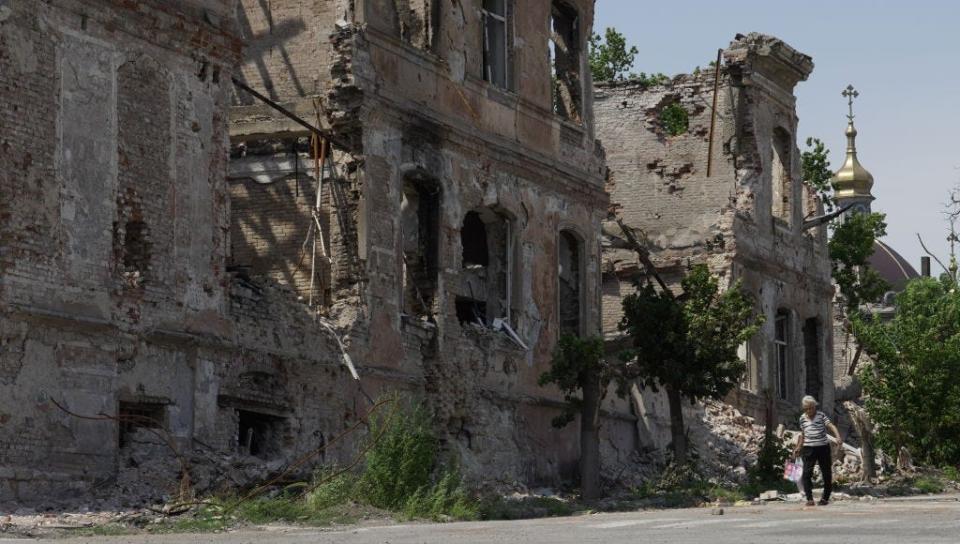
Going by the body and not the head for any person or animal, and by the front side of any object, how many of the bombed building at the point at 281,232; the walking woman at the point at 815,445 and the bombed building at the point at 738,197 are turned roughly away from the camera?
0

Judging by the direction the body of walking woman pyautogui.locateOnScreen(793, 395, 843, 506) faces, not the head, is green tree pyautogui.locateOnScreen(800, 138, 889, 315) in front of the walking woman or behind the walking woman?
behind

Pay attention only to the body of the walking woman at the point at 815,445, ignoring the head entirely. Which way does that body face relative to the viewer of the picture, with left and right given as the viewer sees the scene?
facing the viewer

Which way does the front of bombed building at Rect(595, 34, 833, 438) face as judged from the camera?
facing the viewer and to the right of the viewer

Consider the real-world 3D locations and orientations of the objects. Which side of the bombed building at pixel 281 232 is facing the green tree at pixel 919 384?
left

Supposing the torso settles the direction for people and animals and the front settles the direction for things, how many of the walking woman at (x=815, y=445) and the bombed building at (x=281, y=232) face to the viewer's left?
0

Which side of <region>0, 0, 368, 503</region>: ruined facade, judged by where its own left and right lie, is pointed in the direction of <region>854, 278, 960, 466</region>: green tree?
left

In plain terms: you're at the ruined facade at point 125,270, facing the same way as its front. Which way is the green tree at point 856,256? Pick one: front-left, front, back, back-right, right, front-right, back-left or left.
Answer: left

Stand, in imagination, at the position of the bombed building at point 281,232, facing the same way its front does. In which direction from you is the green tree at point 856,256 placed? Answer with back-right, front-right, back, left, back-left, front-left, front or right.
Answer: left

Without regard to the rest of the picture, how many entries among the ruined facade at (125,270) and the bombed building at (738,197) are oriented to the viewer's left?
0

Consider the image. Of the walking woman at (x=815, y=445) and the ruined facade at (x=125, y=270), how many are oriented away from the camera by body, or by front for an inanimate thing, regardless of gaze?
0

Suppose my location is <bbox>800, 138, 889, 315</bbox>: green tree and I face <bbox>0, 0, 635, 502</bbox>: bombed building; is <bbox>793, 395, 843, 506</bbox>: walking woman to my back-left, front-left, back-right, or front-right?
front-left

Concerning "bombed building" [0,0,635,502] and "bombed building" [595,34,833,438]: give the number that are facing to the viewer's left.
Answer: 0
